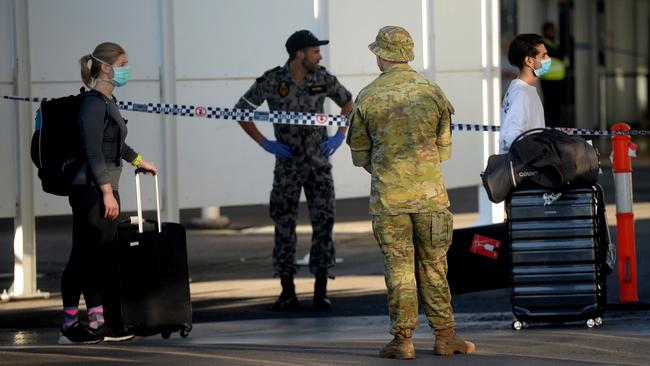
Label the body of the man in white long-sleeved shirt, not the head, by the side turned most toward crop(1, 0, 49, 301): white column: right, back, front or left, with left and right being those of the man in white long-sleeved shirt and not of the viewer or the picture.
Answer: back

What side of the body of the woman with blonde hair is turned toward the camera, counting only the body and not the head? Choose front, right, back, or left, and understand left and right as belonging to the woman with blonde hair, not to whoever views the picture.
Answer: right

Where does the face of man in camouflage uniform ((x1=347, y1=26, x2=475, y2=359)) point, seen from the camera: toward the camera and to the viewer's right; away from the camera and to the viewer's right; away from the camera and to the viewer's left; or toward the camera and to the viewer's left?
away from the camera and to the viewer's left

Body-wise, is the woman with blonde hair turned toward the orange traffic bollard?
yes

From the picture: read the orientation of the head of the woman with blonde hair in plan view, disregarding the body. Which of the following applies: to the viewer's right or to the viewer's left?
to the viewer's right

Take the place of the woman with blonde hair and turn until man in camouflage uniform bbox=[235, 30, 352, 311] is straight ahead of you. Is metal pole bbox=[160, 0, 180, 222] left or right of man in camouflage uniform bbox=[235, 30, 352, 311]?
left

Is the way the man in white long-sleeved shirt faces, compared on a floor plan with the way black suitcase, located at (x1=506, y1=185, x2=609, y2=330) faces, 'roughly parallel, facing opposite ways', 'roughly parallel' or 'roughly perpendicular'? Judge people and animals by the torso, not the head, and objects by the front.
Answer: roughly perpendicular

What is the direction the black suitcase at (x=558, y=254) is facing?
toward the camera

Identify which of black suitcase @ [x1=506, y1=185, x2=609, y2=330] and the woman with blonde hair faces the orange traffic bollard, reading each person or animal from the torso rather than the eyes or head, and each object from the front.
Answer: the woman with blonde hair

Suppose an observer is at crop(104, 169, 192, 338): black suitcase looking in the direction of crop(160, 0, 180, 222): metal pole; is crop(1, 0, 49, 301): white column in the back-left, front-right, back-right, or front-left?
front-left

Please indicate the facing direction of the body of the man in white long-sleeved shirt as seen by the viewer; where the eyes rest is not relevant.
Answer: to the viewer's right

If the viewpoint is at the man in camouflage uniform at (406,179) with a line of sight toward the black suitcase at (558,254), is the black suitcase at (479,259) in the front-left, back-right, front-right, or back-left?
front-left

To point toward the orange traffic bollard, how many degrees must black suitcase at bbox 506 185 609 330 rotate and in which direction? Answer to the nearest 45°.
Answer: approximately 135° to its left

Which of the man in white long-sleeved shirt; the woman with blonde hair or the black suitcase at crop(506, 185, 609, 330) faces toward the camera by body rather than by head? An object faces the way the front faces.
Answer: the black suitcase
